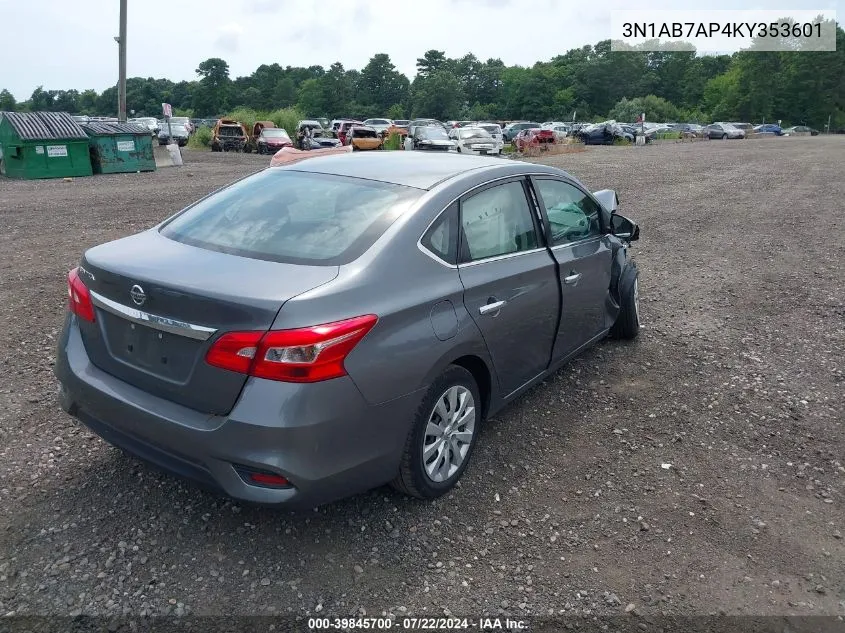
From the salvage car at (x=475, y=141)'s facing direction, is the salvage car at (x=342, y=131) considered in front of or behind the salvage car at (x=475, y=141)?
behind

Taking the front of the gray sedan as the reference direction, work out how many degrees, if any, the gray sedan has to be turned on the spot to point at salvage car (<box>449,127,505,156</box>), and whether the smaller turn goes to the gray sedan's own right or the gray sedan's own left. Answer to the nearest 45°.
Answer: approximately 45° to the gray sedan's own left

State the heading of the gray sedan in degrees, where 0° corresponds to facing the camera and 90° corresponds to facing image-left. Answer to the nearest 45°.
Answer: approximately 225°

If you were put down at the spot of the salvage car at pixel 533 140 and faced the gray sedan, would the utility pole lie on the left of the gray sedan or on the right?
right

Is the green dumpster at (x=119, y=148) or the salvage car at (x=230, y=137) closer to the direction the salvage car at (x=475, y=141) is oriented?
the green dumpster

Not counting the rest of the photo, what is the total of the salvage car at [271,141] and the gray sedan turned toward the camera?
1

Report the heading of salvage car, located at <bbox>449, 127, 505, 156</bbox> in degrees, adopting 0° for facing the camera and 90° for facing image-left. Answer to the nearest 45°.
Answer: approximately 315°

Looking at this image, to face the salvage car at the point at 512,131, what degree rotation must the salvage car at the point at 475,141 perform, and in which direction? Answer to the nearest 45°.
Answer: approximately 135° to its left

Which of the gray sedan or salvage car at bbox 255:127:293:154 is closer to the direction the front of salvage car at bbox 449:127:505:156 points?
the gray sedan
